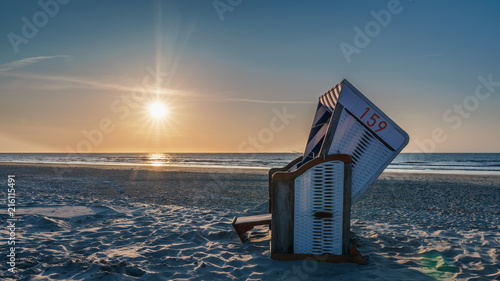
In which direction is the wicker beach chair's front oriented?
to the viewer's left
